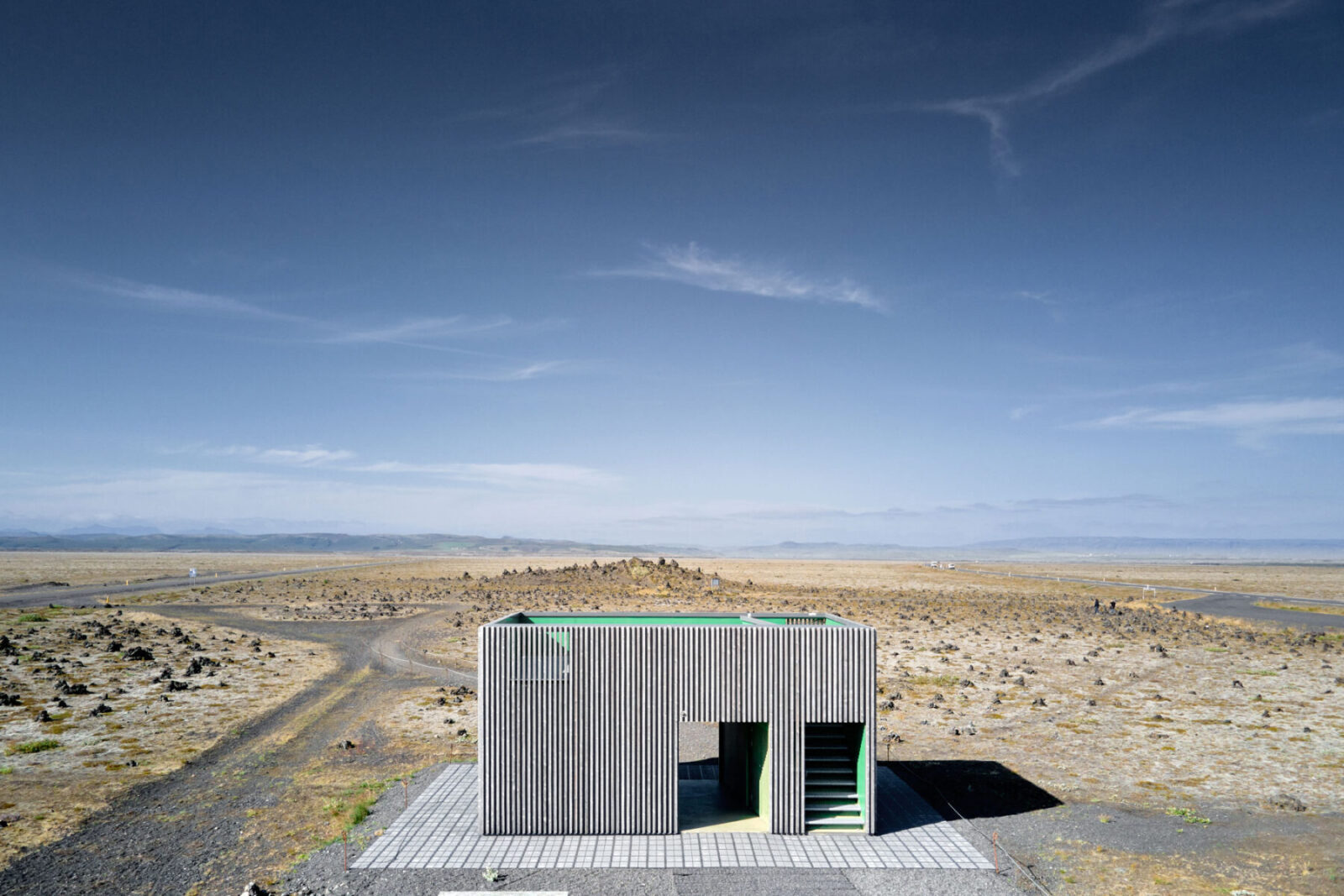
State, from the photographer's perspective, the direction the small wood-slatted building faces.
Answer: facing the viewer
